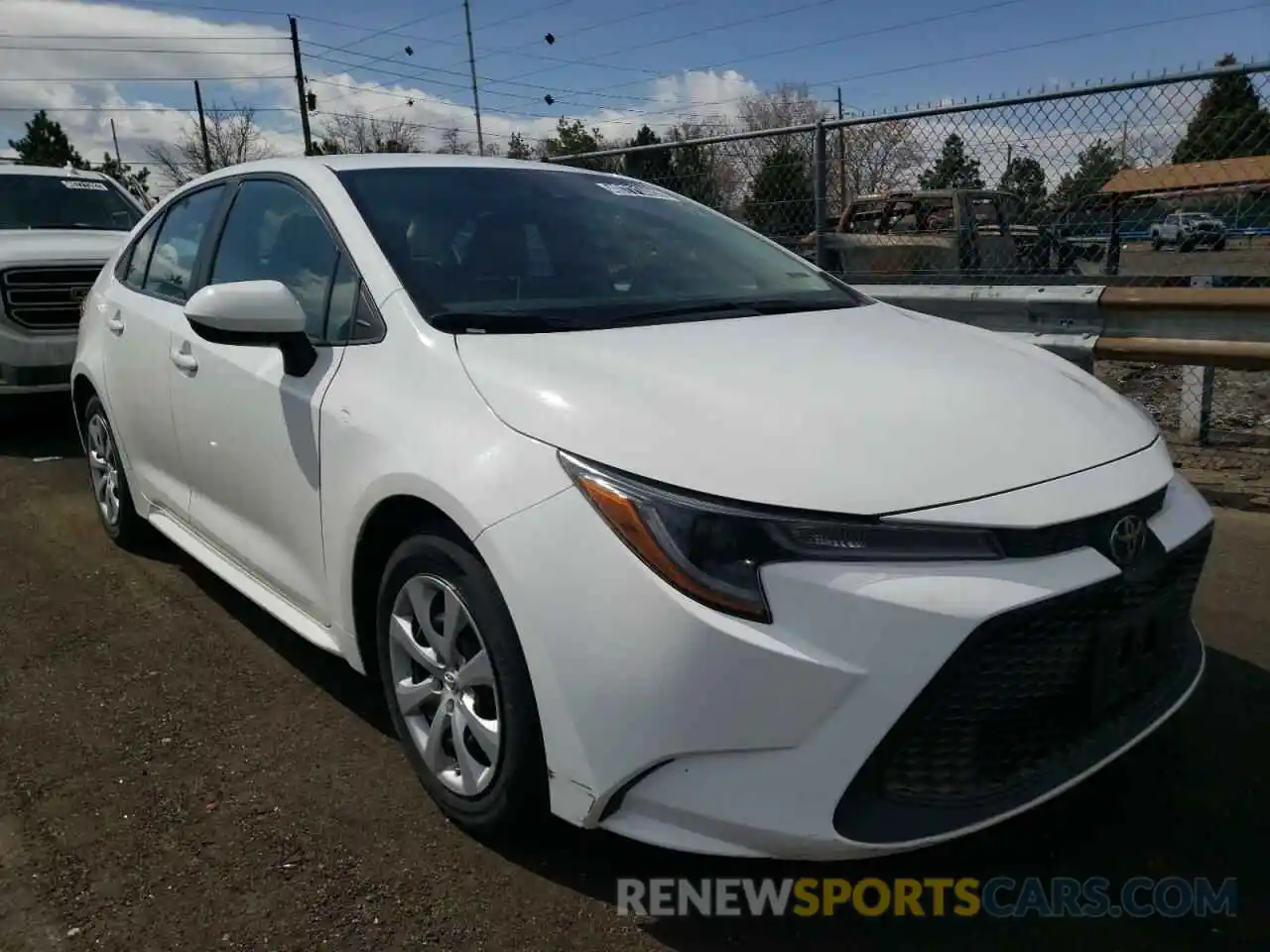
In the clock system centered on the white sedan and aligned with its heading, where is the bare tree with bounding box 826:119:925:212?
The bare tree is roughly at 8 o'clock from the white sedan.

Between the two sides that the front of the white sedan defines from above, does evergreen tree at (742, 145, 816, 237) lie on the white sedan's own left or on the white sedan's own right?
on the white sedan's own left

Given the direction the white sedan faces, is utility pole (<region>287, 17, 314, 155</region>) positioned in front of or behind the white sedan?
behind

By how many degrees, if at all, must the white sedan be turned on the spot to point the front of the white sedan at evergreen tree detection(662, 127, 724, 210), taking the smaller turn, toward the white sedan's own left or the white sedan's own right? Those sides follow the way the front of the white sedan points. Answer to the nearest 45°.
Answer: approximately 135° to the white sedan's own left

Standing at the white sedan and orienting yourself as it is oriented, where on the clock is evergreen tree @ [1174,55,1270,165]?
The evergreen tree is roughly at 9 o'clock from the white sedan.

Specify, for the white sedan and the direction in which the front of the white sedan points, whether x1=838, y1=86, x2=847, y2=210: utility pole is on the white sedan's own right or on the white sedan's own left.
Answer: on the white sedan's own left

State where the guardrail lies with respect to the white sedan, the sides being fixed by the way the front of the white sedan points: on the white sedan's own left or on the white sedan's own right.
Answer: on the white sedan's own left

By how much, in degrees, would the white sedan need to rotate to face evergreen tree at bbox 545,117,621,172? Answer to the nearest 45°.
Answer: approximately 135° to its left

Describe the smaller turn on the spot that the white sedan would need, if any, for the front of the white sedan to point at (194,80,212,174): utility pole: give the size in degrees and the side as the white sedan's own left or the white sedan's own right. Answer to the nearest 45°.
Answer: approximately 135° to the white sedan's own left

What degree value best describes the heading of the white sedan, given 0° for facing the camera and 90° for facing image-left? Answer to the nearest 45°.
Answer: approximately 315°
